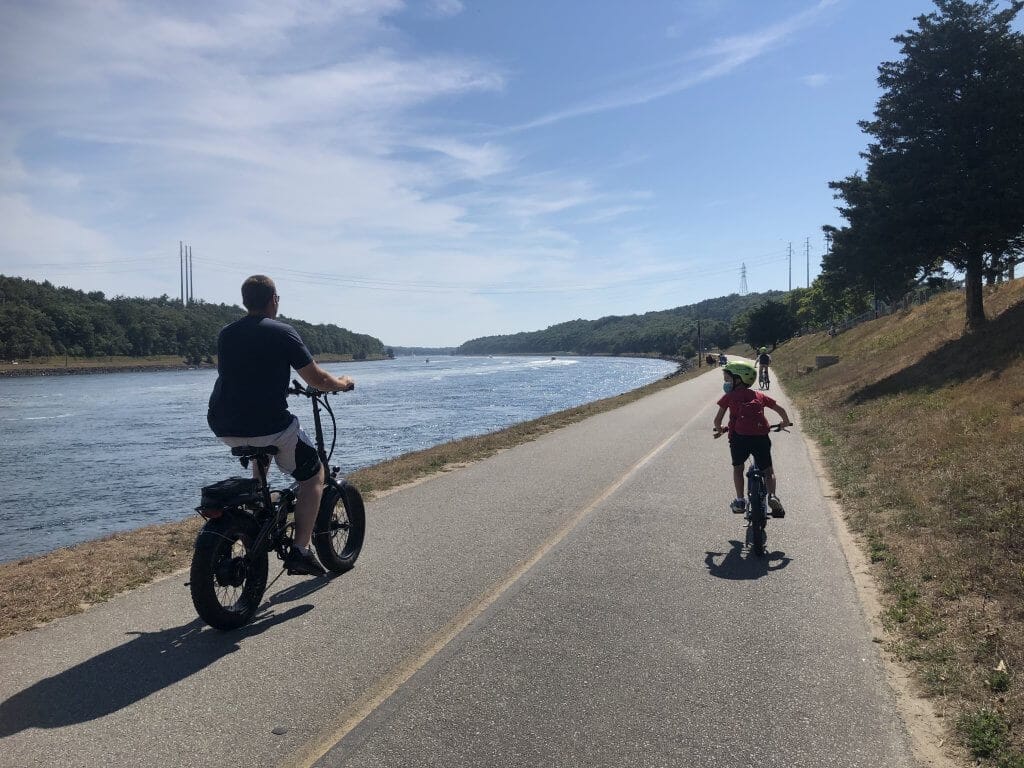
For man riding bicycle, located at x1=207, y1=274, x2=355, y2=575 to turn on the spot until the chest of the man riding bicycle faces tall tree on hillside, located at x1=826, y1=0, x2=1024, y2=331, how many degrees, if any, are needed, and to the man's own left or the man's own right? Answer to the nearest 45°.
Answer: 0° — they already face it

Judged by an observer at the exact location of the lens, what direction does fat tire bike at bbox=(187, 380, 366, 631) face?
facing away from the viewer and to the right of the viewer

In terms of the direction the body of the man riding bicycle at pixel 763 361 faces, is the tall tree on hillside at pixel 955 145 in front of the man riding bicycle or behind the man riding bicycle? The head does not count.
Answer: behind

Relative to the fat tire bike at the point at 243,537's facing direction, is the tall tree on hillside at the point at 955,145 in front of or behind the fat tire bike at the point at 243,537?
in front

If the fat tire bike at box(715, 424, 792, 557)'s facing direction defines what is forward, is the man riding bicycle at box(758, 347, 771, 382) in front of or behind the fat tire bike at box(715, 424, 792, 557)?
in front

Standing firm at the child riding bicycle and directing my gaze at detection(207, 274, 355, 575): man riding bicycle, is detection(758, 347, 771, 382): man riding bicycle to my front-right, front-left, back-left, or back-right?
back-right

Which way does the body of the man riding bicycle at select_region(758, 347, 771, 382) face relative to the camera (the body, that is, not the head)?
away from the camera

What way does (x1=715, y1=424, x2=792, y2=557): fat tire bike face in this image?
away from the camera

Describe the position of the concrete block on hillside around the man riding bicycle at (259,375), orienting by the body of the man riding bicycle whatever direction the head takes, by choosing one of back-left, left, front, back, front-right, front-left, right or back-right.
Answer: front

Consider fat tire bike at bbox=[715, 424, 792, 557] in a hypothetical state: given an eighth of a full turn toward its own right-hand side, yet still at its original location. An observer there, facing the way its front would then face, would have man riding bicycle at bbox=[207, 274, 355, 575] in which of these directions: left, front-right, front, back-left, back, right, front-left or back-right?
back

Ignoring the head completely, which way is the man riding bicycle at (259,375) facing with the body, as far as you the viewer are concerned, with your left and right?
facing away from the viewer and to the right of the viewer

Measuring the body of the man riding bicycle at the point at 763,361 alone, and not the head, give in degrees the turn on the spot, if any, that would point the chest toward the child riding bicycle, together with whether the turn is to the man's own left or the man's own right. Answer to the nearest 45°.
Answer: approximately 180°
